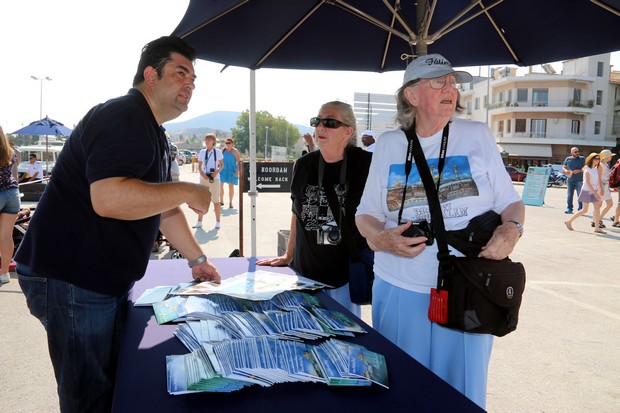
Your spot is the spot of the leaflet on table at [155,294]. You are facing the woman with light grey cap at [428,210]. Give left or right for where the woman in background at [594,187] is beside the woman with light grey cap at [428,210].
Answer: left

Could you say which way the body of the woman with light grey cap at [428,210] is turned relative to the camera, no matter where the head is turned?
toward the camera

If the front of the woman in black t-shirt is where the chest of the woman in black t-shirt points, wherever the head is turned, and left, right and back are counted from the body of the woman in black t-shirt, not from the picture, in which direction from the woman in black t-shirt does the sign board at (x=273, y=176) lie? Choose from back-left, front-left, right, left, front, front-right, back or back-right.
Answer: back-right

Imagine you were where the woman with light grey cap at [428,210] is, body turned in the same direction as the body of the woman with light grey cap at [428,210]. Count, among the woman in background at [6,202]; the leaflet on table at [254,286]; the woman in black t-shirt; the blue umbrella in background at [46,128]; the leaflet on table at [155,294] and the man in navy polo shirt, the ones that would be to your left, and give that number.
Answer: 0

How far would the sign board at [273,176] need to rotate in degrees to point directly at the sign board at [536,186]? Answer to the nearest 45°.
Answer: approximately 135° to its left

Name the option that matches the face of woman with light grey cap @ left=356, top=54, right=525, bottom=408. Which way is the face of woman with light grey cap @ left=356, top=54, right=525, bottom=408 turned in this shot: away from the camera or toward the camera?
toward the camera

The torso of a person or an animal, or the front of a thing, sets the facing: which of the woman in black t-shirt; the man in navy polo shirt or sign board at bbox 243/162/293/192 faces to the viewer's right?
the man in navy polo shirt

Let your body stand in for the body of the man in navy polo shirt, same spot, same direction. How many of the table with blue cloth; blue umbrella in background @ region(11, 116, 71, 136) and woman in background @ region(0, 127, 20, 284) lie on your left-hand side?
2

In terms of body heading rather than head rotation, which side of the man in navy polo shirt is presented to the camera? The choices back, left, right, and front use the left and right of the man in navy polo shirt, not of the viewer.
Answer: right

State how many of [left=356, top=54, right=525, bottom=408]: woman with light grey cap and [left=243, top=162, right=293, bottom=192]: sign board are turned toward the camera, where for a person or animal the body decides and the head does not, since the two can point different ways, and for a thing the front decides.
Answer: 2

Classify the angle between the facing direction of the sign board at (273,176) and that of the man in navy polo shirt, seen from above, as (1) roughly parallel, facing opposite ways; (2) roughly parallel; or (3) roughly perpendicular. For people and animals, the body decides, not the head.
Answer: roughly perpendicular

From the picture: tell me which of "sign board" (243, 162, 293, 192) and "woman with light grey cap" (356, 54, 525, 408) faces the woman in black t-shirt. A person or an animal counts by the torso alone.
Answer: the sign board

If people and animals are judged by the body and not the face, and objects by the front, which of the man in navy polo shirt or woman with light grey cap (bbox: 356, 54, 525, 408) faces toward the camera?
the woman with light grey cap

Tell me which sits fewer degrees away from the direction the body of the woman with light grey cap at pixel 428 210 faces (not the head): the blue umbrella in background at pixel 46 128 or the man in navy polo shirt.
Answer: the man in navy polo shirt

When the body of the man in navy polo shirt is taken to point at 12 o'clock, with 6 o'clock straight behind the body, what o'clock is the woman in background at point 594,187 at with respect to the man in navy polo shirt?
The woman in background is roughly at 11 o'clock from the man in navy polo shirt.

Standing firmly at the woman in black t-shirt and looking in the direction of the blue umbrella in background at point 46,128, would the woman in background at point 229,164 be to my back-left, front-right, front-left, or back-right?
front-right
